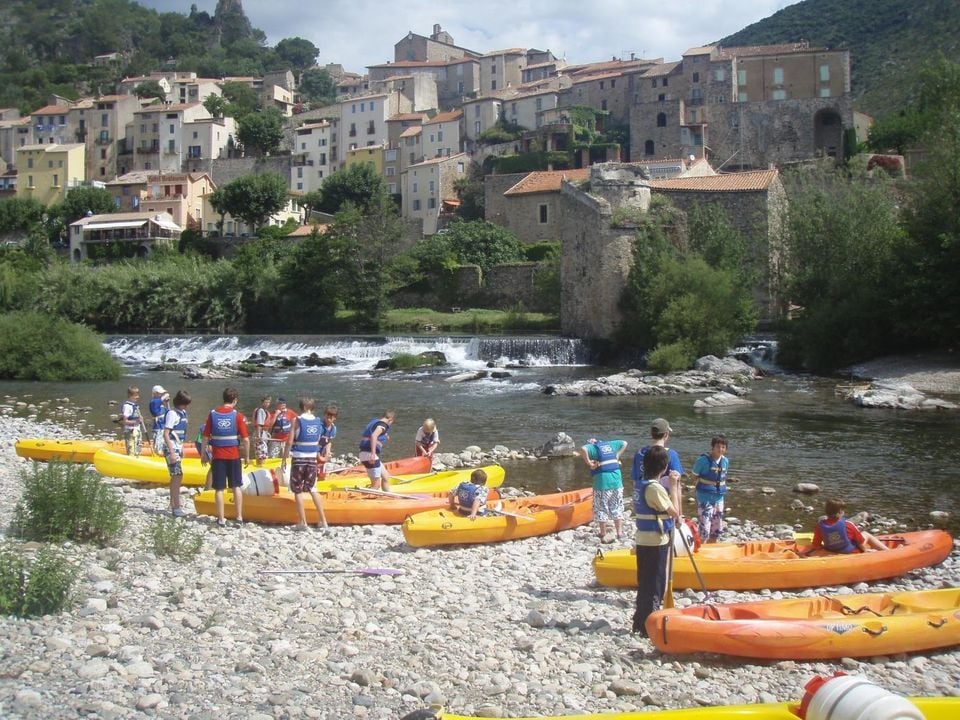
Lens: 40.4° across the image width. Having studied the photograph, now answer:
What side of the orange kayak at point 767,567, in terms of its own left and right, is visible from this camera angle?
right

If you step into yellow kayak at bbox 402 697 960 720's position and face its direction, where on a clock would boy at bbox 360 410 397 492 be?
The boy is roughly at 2 o'clock from the yellow kayak.

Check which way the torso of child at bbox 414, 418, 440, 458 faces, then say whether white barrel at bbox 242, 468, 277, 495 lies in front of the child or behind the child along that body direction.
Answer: in front

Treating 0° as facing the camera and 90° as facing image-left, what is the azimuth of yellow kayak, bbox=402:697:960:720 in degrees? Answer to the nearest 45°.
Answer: approximately 90°

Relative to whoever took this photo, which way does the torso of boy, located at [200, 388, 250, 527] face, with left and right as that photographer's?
facing away from the viewer

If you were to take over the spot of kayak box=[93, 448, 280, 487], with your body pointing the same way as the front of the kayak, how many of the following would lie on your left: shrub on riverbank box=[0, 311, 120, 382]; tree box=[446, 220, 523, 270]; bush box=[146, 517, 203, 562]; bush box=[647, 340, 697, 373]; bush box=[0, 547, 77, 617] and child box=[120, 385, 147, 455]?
2

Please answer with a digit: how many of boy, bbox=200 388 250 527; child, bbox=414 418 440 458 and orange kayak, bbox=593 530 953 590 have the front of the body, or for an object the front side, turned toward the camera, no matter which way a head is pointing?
1

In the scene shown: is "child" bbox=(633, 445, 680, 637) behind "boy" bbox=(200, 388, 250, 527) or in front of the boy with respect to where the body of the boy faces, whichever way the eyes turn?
behind

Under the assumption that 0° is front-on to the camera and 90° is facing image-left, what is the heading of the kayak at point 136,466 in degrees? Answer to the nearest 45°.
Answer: approximately 90°

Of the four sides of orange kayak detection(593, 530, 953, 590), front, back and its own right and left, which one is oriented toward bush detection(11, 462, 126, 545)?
back
